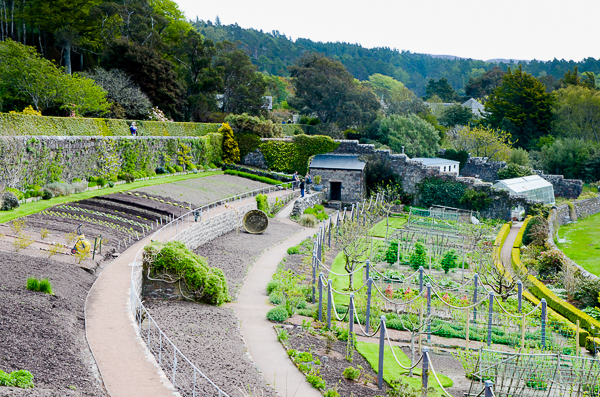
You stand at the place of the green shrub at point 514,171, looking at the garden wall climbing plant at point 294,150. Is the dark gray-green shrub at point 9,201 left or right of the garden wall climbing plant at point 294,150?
left

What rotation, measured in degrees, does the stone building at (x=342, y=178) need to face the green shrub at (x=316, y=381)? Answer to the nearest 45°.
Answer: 0° — it already faces it

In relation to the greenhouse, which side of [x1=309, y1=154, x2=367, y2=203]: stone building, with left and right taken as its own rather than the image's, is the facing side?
left

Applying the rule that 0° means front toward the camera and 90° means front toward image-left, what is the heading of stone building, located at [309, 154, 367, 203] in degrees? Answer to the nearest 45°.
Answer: approximately 0°

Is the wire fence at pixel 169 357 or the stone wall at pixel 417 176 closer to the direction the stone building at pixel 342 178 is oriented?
the wire fence

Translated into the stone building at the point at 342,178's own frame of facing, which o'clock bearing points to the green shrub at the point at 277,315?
The green shrub is roughly at 12 o'clock from the stone building.

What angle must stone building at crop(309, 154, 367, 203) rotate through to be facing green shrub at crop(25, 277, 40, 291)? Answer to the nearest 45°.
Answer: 0° — it already faces it

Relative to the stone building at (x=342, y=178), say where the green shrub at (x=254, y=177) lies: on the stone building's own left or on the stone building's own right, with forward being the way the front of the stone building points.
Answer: on the stone building's own right

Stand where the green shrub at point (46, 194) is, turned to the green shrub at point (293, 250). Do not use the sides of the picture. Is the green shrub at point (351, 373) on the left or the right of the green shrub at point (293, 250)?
right
